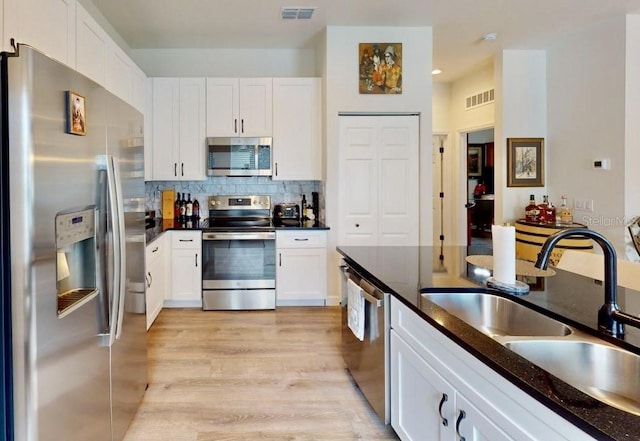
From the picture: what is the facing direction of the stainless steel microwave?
toward the camera

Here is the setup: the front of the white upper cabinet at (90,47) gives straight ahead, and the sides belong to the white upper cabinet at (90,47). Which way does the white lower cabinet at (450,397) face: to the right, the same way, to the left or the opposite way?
the opposite way

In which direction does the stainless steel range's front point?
toward the camera

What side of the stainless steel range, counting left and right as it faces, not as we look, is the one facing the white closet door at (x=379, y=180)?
left

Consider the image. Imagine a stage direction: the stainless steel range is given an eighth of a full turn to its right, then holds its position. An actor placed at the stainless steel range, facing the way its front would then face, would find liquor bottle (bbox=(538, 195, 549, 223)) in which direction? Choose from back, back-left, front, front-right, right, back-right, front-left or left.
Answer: back-left

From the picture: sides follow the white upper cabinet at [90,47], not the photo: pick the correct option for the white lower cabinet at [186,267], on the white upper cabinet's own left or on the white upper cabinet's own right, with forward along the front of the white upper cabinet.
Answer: on the white upper cabinet's own left

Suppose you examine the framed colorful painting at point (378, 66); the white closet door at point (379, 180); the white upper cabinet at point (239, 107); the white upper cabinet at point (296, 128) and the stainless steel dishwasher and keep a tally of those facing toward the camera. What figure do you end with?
4

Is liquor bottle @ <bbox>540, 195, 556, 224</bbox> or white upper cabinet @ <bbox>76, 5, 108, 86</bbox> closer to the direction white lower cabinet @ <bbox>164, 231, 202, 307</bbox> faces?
the white upper cabinet

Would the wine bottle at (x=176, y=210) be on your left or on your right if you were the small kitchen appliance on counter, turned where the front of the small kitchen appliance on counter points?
on your right

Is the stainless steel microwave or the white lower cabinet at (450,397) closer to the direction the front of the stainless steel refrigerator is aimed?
the white lower cabinet
